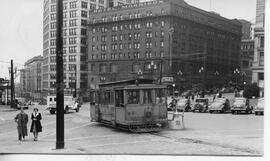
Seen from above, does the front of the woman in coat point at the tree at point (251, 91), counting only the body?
no

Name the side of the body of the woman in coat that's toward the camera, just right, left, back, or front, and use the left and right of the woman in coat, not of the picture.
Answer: front

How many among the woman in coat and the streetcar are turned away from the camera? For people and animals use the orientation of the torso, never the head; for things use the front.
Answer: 0

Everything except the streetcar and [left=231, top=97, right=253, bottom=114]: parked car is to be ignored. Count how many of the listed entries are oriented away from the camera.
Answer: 0

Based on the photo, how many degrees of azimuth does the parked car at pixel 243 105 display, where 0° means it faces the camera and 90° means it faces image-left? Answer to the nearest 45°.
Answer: approximately 45°

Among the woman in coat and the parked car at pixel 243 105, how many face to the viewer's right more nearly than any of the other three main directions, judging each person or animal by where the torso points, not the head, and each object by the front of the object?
0

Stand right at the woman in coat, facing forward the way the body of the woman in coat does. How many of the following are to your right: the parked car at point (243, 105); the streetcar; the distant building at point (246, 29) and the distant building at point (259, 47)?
0

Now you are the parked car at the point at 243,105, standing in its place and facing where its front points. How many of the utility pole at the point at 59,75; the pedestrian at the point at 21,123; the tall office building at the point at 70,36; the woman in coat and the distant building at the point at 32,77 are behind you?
0

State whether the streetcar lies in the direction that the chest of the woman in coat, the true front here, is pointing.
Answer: no
